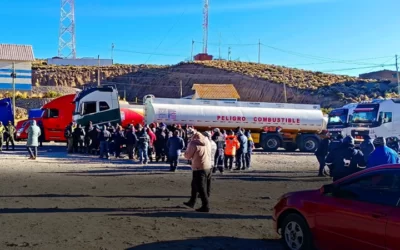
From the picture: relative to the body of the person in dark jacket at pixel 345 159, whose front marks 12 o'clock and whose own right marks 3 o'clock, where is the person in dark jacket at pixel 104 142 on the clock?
the person in dark jacket at pixel 104 142 is roughly at 10 o'clock from the person in dark jacket at pixel 345 159.

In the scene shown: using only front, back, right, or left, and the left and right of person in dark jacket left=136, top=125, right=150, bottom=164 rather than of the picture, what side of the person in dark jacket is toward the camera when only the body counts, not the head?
back

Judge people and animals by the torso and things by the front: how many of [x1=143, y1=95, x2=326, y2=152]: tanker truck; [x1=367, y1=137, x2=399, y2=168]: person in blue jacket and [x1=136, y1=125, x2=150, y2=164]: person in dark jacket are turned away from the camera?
2

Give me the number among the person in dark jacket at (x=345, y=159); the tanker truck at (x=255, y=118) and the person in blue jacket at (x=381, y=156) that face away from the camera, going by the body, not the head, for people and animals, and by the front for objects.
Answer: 2

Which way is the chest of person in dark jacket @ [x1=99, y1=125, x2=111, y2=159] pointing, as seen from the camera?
away from the camera

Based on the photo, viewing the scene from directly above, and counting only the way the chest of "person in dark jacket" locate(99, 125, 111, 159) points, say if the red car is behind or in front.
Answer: behind

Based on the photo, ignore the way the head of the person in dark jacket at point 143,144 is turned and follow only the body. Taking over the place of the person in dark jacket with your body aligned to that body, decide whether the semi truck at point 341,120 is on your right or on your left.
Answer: on your right

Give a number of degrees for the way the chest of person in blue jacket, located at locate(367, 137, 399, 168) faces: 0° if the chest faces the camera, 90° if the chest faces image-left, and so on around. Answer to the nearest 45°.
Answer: approximately 180°

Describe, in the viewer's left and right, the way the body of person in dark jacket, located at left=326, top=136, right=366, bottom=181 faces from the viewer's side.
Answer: facing away from the viewer

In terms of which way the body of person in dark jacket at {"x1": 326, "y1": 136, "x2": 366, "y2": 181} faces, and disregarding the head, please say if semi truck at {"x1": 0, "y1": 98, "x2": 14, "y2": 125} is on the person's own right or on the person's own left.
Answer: on the person's own left
